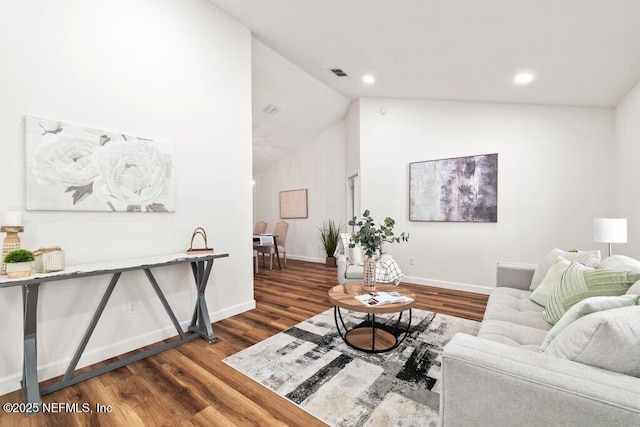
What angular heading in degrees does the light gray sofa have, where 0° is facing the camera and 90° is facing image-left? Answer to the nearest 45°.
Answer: approximately 90°

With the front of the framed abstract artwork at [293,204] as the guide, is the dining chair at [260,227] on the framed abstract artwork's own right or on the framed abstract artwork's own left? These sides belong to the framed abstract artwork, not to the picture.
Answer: on the framed abstract artwork's own right

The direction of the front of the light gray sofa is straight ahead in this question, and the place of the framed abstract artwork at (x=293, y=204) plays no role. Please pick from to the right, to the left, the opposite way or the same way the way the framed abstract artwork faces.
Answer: to the left

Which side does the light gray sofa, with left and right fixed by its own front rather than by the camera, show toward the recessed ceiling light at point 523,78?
right

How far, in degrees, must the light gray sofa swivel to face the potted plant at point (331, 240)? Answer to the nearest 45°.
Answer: approximately 45° to its right

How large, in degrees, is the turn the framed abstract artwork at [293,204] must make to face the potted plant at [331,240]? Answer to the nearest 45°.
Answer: approximately 90° to its left

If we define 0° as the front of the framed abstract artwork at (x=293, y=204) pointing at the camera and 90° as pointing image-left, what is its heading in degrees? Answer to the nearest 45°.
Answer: approximately 45°

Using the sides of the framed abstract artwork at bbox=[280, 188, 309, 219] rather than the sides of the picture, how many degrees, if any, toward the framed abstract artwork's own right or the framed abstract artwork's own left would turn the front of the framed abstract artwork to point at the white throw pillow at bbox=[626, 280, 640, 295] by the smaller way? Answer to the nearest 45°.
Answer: approximately 45° to the framed abstract artwork's own left

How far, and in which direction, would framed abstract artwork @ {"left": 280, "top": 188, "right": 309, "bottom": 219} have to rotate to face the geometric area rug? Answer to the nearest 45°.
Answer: approximately 45° to its left

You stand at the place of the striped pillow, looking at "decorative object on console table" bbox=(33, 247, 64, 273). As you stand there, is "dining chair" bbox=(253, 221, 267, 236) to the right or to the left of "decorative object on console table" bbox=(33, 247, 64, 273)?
right
